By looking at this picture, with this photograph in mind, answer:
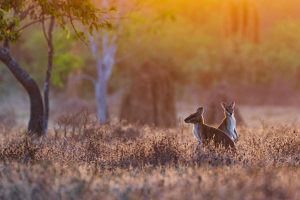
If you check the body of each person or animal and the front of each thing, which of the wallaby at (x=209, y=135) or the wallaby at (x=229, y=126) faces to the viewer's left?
the wallaby at (x=209, y=135)

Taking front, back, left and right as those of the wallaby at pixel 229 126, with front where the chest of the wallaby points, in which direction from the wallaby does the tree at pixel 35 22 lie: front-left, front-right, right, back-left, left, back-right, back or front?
back-right

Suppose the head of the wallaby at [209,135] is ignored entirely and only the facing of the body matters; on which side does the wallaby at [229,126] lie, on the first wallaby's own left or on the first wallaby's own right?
on the first wallaby's own right

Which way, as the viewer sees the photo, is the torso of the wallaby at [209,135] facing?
to the viewer's left

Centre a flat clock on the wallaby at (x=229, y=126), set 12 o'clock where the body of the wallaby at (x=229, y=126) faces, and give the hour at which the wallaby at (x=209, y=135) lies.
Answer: the wallaby at (x=209, y=135) is roughly at 2 o'clock from the wallaby at (x=229, y=126).

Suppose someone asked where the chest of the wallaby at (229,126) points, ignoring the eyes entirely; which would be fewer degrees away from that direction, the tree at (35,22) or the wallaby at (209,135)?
the wallaby

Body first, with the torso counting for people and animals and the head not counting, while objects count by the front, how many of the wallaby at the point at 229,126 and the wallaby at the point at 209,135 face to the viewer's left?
1
